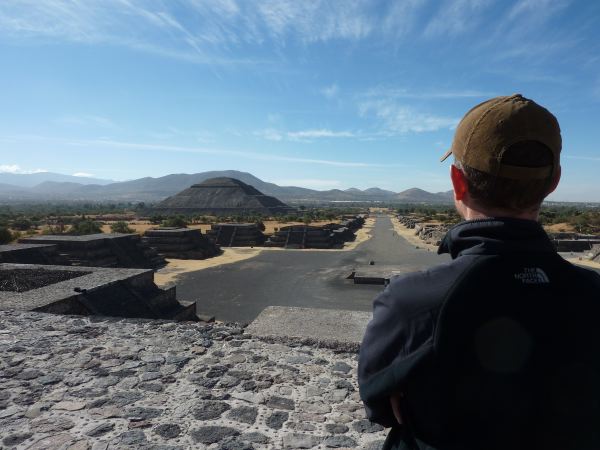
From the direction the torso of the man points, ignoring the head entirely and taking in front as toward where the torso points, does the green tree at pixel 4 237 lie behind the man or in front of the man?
in front

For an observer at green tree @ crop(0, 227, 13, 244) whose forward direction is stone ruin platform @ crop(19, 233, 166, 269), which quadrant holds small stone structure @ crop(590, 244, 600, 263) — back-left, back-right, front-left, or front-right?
front-left

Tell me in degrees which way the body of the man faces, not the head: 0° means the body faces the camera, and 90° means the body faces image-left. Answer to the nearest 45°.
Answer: approximately 135°

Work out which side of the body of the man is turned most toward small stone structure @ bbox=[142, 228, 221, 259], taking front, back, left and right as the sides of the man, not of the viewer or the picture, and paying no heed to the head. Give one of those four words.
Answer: front

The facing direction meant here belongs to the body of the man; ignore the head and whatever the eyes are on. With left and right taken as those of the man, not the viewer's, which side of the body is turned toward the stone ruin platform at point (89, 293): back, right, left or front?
front

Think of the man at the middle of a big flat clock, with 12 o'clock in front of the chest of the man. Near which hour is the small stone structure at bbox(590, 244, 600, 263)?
The small stone structure is roughly at 2 o'clock from the man.

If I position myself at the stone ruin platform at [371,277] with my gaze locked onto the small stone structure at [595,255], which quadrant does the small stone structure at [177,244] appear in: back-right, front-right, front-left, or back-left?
back-left

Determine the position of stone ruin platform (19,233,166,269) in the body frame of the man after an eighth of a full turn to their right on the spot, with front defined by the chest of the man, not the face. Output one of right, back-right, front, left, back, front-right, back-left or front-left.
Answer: front-left

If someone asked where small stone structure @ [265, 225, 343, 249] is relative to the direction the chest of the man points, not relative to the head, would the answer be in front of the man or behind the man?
in front

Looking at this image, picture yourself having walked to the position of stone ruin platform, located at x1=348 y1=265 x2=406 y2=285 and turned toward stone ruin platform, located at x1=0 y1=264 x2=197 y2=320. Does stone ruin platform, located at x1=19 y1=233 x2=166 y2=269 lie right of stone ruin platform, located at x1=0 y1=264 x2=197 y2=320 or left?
right

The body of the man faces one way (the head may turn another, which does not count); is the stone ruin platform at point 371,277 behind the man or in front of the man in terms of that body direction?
in front

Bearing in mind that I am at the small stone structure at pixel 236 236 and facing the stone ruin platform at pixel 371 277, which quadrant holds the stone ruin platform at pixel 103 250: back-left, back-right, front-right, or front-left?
front-right

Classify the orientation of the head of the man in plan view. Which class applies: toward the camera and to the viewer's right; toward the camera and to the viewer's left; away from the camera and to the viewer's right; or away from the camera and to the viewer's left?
away from the camera and to the viewer's left

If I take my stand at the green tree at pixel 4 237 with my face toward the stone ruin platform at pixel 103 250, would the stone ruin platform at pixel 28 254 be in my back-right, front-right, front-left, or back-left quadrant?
front-right

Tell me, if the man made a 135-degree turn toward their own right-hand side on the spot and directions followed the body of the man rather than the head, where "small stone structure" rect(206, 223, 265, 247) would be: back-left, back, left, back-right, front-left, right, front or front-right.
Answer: back-left
